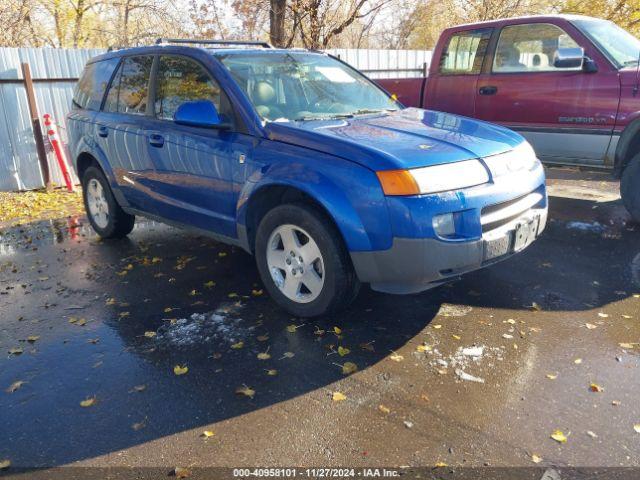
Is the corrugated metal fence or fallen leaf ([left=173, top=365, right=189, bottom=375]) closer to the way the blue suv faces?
the fallen leaf

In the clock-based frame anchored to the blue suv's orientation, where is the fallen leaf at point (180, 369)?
The fallen leaf is roughly at 3 o'clock from the blue suv.

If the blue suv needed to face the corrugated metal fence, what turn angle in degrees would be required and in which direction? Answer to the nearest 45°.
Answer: approximately 180°

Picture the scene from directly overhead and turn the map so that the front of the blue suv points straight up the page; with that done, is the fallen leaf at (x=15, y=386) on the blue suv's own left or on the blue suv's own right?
on the blue suv's own right

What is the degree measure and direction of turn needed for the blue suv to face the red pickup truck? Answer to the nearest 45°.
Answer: approximately 90° to its left

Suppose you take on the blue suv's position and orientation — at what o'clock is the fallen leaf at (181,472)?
The fallen leaf is roughly at 2 o'clock from the blue suv.

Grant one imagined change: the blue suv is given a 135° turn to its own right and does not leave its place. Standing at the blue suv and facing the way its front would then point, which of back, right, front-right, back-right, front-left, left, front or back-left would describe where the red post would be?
front-right

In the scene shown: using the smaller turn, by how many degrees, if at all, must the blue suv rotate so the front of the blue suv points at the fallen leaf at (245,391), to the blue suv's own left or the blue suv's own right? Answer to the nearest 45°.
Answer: approximately 45° to the blue suv's own right

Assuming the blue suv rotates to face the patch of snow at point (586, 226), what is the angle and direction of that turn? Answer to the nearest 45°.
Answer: approximately 90° to its left

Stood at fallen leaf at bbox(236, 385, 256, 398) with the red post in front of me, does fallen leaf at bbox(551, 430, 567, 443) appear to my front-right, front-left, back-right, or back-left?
back-right

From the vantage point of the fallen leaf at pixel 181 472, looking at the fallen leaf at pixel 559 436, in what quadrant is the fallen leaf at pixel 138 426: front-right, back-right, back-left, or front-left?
back-left

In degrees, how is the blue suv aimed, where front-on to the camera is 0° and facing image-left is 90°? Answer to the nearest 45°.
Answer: approximately 315°
